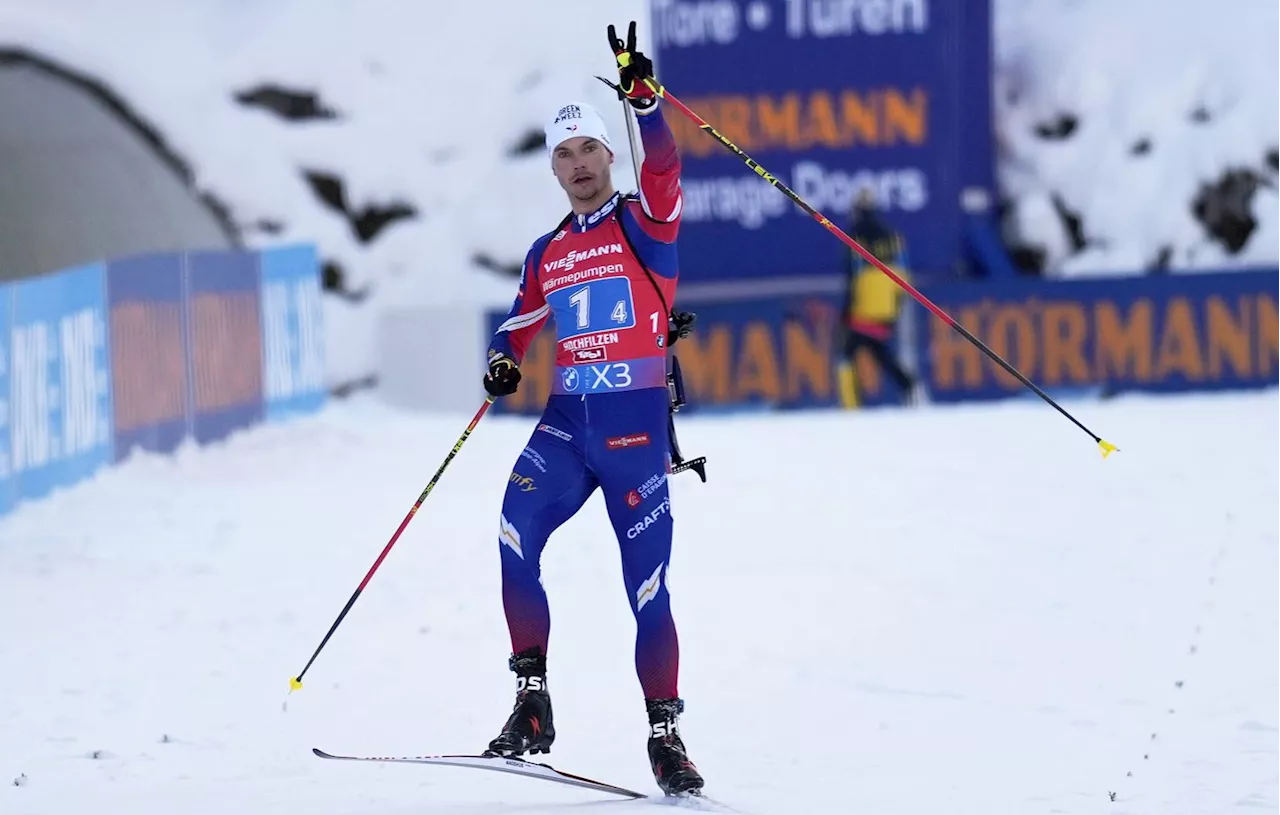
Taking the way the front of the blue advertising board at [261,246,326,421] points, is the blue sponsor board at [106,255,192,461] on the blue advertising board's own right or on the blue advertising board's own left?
on the blue advertising board's own right

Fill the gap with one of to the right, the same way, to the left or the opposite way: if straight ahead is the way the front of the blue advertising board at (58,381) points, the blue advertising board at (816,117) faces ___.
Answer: to the right

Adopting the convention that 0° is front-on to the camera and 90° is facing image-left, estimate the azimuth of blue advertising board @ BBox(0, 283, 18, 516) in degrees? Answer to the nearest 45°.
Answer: approximately 315°

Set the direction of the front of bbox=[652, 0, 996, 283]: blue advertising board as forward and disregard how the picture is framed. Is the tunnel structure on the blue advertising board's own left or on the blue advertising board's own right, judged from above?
on the blue advertising board's own right

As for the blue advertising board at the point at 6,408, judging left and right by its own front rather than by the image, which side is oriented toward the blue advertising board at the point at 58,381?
left

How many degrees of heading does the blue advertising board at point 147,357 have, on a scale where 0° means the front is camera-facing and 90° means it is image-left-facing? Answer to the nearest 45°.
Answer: approximately 315°
